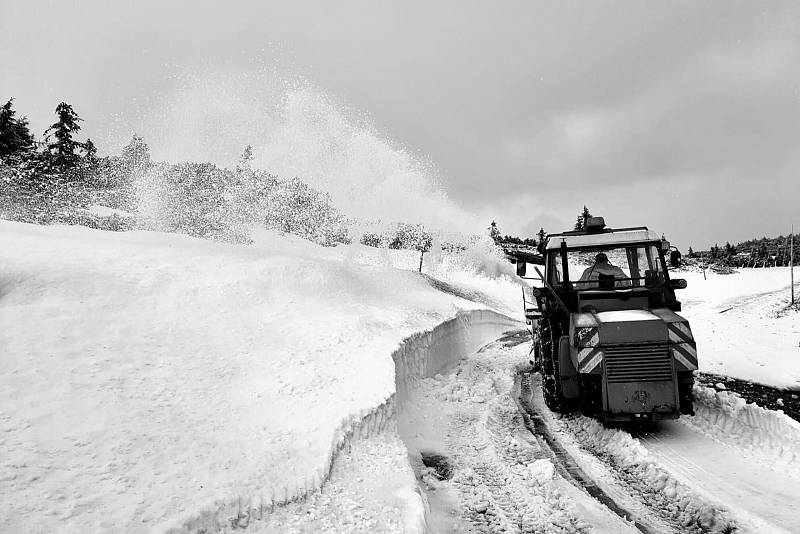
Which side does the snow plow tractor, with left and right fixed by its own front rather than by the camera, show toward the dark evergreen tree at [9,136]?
left

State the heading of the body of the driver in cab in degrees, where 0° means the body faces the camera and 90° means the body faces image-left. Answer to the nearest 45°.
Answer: approximately 180°

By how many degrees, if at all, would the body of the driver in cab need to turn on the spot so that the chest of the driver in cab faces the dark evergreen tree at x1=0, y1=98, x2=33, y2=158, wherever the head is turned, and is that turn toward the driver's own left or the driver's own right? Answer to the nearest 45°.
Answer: approximately 90° to the driver's own left

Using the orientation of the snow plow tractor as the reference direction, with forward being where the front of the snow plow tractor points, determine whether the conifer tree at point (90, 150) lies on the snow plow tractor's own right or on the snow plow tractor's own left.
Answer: on the snow plow tractor's own left

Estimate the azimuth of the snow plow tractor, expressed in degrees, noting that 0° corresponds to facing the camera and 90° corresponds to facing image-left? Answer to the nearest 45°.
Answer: approximately 180°
